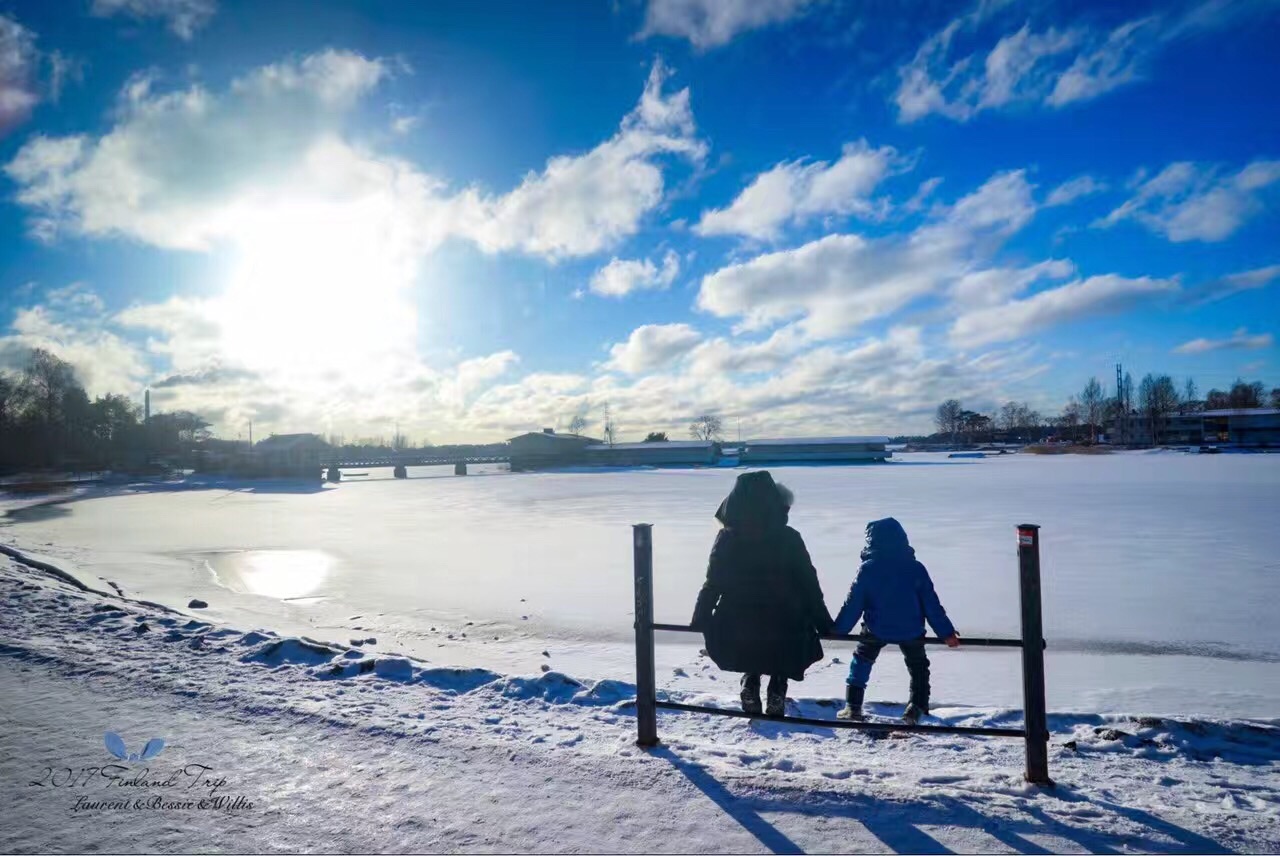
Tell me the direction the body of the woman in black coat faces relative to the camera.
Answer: away from the camera

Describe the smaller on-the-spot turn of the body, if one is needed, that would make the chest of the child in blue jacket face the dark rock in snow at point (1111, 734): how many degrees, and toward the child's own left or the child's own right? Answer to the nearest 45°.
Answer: approximately 90° to the child's own right

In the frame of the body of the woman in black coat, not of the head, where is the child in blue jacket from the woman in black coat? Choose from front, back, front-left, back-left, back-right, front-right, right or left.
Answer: front-right

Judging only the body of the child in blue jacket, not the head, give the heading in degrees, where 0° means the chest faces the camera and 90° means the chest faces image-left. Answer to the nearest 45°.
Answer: approximately 180°

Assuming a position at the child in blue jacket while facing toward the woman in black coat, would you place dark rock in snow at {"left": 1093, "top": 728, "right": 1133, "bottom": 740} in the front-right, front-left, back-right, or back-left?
back-left

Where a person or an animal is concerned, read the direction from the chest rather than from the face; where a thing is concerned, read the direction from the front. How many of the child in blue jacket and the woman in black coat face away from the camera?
2

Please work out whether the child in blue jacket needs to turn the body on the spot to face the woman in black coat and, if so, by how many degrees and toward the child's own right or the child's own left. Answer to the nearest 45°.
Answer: approximately 135° to the child's own left

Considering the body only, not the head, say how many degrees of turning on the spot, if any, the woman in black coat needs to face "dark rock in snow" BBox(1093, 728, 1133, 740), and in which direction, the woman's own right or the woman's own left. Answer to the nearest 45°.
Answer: approximately 45° to the woman's own right
